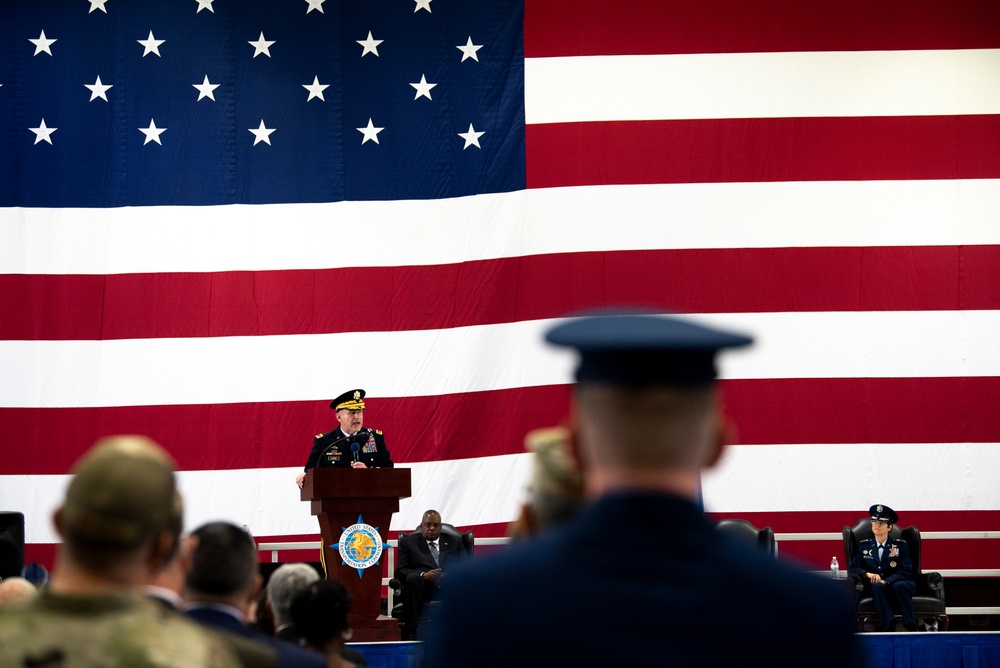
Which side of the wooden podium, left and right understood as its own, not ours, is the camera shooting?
front

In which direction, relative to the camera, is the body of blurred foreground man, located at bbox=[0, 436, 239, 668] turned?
away from the camera

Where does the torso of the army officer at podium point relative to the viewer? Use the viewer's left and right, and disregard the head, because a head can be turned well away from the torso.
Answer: facing the viewer

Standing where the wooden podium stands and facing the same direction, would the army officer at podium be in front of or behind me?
behind

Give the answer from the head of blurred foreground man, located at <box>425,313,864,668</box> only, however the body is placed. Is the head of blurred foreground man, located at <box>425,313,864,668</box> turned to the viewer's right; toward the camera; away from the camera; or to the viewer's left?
away from the camera

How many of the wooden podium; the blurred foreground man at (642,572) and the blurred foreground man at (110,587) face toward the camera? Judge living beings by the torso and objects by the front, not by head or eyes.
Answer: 1

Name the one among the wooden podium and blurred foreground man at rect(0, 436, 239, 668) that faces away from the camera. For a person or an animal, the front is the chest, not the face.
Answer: the blurred foreground man

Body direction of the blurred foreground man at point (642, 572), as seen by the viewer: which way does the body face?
away from the camera

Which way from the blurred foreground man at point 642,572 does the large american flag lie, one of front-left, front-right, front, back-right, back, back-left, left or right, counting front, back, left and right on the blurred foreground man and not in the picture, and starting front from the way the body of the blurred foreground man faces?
front

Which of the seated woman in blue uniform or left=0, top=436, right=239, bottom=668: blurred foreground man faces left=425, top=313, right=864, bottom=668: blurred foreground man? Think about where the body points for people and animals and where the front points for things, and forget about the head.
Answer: the seated woman in blue uniform

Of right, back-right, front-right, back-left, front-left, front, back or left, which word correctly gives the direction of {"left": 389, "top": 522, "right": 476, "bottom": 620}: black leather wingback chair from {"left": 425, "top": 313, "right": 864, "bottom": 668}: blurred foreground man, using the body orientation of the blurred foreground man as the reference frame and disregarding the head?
front

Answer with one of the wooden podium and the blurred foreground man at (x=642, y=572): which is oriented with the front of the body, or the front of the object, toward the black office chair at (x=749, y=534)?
the blurred foreground man

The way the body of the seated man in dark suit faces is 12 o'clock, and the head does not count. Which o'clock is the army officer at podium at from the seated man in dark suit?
The army officer at podium is roughly at 1 o'clock from the seated man in dark suit.

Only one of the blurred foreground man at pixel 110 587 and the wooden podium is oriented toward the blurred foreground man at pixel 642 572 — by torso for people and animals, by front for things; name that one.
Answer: the wooden podium

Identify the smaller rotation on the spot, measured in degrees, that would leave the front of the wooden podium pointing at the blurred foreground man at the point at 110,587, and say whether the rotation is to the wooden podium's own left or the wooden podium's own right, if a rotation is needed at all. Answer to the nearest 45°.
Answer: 0° — it already faces them

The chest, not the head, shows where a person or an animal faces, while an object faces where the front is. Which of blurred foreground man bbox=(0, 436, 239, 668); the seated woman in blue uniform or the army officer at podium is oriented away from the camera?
the blurred foreground man
